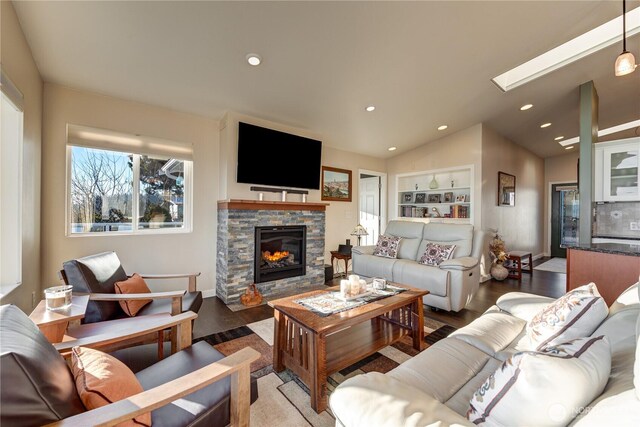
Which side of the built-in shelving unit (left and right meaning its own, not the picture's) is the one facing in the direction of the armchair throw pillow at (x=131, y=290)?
front

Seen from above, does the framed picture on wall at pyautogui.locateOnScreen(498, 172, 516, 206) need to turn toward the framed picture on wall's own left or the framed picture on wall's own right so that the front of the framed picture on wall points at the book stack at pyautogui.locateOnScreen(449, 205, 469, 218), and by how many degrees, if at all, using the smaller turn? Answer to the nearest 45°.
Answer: approximately 90° to the framed picture on wall's own right

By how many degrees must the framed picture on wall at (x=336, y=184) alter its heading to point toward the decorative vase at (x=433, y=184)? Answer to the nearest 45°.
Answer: approximately 45° to its left

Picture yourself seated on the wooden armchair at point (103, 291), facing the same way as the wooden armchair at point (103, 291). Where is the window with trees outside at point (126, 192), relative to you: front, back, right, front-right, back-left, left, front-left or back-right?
back-left

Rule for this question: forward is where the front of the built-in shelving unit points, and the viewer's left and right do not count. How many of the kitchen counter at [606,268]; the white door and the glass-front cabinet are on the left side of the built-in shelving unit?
2

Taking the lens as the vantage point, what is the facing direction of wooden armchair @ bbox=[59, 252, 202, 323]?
facing the viewer and to the right of the viewer

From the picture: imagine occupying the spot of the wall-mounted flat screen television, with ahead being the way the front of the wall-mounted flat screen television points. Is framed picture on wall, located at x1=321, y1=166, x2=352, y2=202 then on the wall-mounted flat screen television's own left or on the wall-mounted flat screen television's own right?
on the wall-mounted flat screen television's own left

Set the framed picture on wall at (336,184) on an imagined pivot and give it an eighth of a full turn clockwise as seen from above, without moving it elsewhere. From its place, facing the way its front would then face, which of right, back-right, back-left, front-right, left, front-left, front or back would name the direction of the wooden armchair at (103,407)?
front

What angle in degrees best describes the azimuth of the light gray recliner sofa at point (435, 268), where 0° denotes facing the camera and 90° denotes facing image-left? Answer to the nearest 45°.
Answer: approximately 45°

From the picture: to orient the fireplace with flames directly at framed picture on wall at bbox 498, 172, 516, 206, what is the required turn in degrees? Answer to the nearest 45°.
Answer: approximately 45° to its left

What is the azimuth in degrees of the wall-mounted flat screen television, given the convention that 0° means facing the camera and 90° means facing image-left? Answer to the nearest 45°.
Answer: approximately 315°
